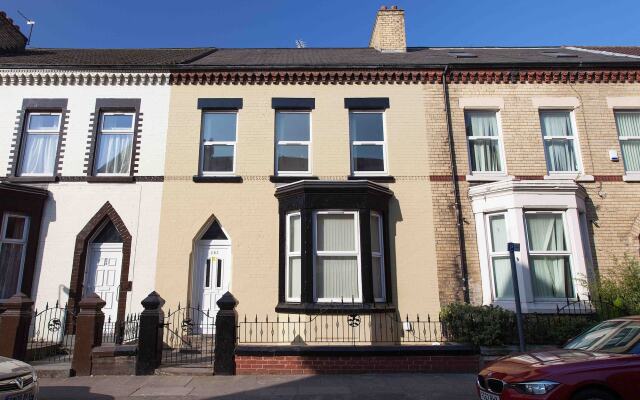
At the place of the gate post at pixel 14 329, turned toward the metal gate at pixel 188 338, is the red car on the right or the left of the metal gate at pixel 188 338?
right

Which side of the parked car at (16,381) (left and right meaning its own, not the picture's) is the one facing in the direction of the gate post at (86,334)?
left

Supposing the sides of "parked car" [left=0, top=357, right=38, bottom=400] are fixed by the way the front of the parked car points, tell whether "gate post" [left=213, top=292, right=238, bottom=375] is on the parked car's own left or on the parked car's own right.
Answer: on the parked car's own left

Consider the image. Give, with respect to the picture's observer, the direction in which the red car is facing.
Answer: facing the viewer and to the left of the viewer

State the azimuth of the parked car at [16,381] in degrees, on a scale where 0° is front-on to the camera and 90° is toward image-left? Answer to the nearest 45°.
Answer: approximately 315°

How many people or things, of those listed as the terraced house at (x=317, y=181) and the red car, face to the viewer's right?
0

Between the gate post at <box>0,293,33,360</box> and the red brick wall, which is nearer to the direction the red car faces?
the gate post

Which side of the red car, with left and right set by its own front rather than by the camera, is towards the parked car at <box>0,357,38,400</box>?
front

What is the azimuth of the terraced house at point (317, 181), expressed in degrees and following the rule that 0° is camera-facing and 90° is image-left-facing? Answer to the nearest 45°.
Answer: approximately 0°

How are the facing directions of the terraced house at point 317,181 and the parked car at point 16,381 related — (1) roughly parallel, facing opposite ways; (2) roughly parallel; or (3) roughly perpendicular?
roughly perpendicular

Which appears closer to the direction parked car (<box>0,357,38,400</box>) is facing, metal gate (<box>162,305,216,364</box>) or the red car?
the red car

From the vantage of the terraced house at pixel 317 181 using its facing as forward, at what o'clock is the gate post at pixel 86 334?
The gate post is roughly at 2 o'clock from the terraced house.

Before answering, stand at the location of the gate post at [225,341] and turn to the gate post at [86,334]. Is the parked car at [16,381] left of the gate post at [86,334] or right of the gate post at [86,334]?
left

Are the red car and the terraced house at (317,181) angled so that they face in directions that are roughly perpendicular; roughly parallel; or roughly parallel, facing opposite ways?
roughly perpendicular
